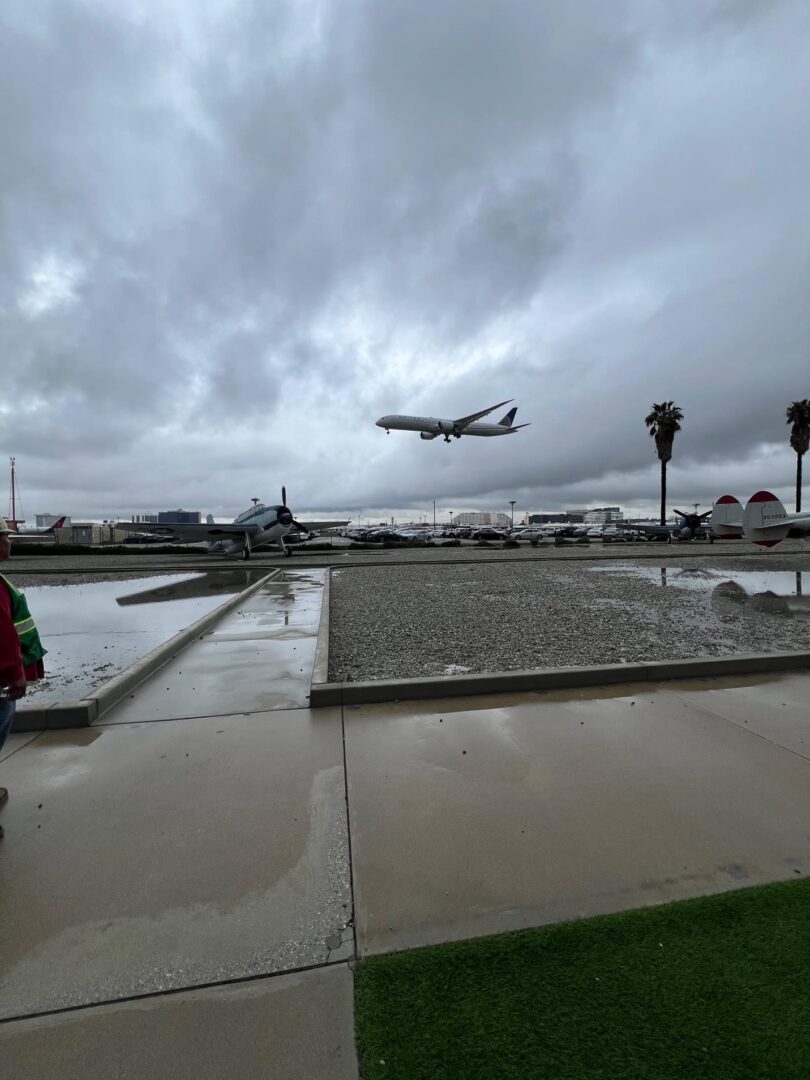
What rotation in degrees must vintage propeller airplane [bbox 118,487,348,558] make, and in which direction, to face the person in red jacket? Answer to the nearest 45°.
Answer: approximately 45° to its right

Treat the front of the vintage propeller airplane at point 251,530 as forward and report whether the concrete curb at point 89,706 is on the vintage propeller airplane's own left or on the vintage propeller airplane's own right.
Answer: on the vintage propeller airplane's own right

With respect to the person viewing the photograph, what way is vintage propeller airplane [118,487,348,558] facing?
facing the viewer and to the right of the viewer

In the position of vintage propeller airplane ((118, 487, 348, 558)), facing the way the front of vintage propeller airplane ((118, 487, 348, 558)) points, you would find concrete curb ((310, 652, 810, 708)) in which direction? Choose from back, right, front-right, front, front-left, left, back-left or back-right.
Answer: front-right
